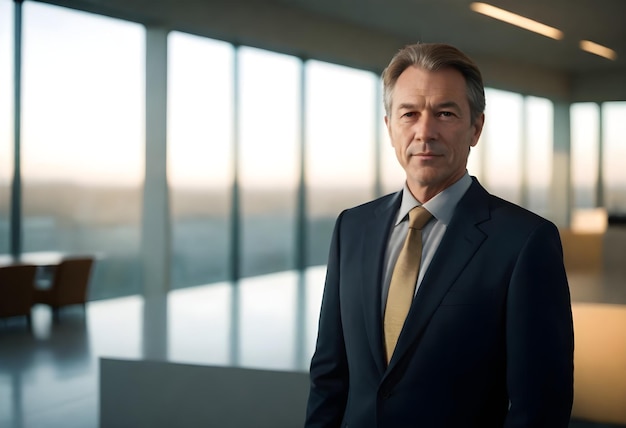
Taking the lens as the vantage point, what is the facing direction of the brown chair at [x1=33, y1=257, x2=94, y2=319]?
facing away from the viewer and to the left of the viewer

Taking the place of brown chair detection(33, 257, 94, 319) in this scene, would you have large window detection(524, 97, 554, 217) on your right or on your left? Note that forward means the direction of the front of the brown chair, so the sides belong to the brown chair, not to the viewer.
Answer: on your right

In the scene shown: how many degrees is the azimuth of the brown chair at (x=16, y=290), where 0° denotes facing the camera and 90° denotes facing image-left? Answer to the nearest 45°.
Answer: approximately 180°

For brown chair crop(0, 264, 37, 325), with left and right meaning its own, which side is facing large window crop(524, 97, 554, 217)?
right

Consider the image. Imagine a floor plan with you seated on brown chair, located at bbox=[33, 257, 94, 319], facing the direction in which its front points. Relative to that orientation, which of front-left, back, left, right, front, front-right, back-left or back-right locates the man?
back-left

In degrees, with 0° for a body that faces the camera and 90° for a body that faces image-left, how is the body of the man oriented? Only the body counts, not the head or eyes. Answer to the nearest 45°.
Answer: approximately 45°

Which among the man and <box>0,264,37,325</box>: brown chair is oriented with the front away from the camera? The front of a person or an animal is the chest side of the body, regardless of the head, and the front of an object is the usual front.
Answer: the brown chair

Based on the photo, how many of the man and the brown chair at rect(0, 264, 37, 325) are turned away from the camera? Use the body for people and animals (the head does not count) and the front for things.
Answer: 1

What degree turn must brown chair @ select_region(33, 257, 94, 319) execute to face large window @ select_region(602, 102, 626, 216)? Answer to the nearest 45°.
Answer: approximately 135° to its right
